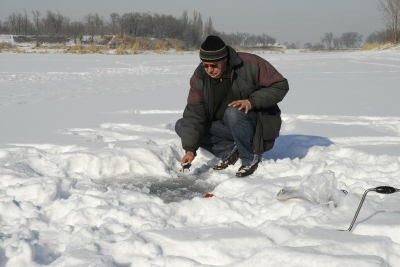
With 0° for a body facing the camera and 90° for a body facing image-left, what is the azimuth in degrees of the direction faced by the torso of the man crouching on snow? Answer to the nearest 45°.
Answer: approximately 45°

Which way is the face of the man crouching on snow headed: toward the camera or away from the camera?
toward the camera
